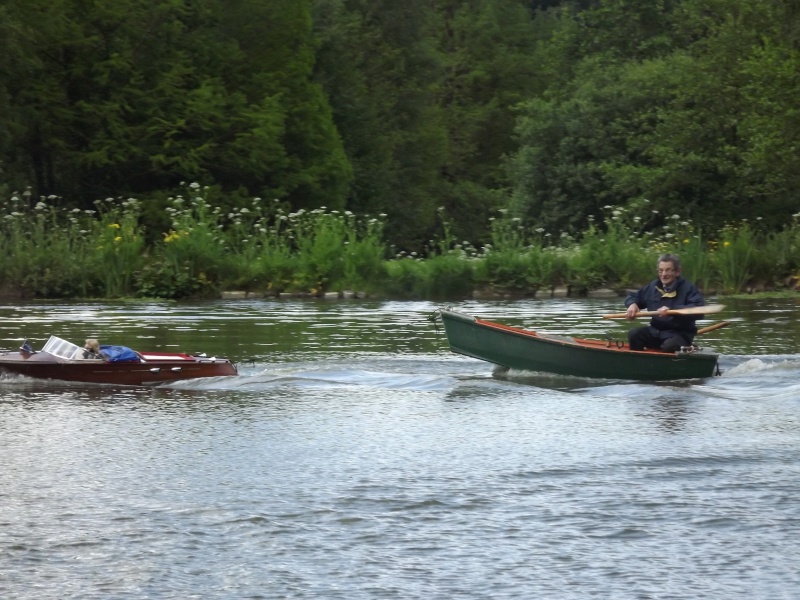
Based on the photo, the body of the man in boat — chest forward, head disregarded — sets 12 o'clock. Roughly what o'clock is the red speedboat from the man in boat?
The red speedboat is roughly at 1 o'clock from the man in boat.

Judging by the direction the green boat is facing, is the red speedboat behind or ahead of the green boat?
ahead

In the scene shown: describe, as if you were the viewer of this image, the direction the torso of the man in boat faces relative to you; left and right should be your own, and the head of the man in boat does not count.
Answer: facing the viewer and to the left of the viewer

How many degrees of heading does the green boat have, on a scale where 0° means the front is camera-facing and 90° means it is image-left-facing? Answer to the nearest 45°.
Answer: approximately 90°

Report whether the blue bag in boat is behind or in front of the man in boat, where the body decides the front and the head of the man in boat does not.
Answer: in front

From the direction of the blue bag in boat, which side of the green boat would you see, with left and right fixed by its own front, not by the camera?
front
